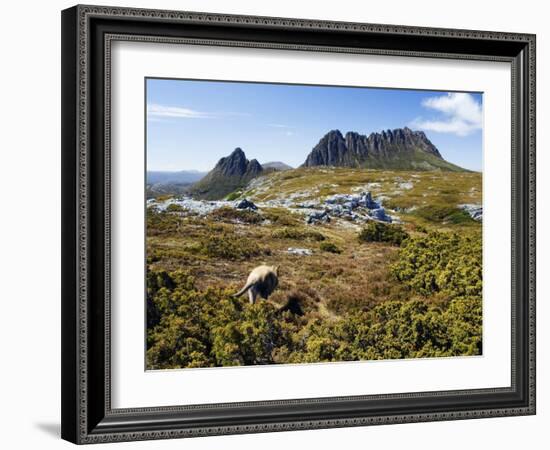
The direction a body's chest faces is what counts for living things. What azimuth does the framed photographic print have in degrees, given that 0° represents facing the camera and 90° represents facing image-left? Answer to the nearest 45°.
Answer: approximately 315°
